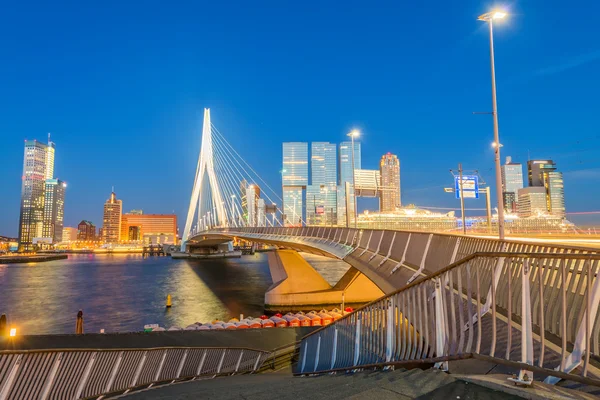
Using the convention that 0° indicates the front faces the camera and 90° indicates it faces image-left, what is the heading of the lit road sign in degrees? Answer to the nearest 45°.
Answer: approximately 0°

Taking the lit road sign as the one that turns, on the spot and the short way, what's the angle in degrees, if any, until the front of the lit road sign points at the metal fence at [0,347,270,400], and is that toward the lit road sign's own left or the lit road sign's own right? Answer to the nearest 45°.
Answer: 0° — it already faces it
